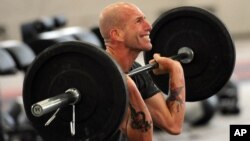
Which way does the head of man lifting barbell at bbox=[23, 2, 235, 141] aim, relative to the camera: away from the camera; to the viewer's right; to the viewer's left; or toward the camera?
to the viewer's right

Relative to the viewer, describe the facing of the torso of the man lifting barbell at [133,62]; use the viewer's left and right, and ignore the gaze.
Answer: facing the viewer and to the right of the viewer
